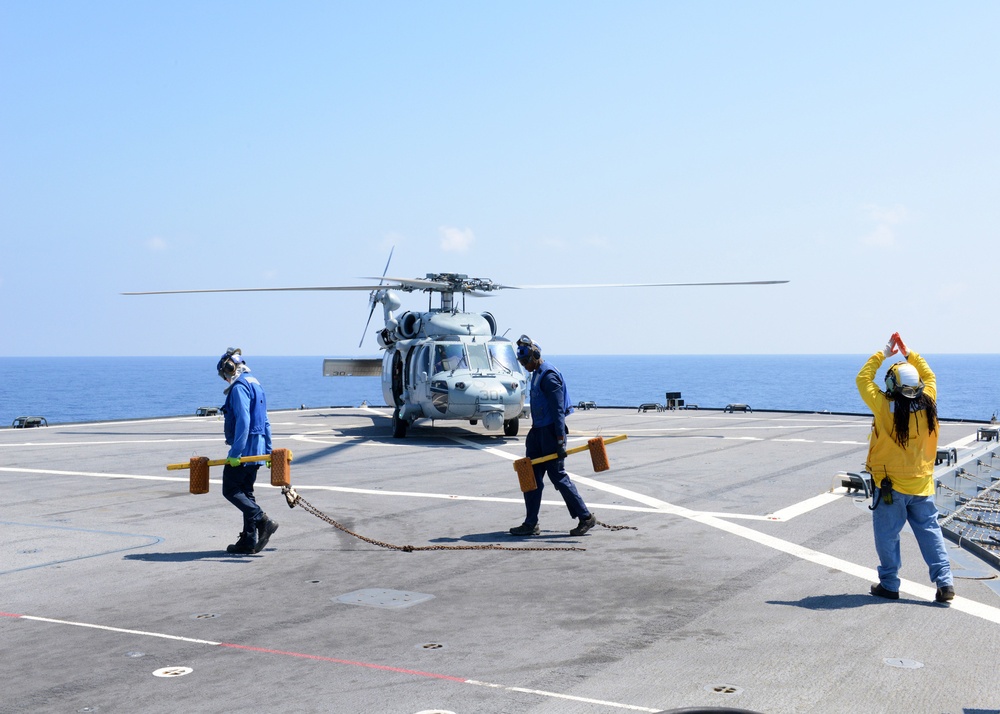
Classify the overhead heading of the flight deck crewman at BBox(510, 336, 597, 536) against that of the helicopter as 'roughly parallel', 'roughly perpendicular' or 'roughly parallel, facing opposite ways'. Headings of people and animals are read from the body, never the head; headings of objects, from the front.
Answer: roughly perpendicular

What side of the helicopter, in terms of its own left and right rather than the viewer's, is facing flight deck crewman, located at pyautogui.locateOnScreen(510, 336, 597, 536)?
front

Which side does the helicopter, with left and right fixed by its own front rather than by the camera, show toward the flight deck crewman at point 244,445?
front

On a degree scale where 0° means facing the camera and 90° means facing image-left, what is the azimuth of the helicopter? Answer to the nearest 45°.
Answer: approximately 0°

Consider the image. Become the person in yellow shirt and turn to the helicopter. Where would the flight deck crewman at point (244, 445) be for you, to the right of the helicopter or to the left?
left

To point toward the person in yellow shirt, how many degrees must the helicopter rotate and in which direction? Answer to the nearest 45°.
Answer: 0° — it already faces them
